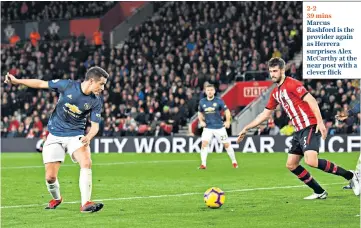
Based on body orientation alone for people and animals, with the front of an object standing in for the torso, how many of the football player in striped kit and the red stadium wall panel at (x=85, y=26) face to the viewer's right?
0

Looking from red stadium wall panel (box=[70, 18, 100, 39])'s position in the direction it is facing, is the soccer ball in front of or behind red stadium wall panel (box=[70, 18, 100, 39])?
in front

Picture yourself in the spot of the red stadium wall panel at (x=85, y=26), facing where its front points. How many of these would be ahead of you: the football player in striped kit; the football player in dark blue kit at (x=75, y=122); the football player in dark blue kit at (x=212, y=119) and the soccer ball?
4

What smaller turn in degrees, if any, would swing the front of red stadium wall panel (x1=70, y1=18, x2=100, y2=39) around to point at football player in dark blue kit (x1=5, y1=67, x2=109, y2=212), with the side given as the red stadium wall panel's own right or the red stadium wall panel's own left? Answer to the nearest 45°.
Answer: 0° — it already faces them

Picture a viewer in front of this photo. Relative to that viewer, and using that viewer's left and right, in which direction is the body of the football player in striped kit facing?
facing the viewer and to the left of the viewer

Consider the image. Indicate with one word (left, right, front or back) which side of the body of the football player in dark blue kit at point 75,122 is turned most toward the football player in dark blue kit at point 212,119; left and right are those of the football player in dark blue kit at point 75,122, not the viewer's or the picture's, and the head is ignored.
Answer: left

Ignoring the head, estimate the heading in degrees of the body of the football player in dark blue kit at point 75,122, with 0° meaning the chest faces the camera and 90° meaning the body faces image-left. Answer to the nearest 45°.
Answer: approximately 315°

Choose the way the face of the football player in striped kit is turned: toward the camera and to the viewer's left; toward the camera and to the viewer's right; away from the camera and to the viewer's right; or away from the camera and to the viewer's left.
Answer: toward the camera and to the viewer's left

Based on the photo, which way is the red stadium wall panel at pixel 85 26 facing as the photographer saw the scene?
facing the viewer

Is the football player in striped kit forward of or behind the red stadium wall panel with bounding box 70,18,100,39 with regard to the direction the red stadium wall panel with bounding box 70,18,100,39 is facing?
forward

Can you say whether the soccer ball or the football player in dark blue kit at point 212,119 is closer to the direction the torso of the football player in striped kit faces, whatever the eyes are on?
the soccer ball

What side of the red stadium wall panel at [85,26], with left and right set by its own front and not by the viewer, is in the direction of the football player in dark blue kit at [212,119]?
front

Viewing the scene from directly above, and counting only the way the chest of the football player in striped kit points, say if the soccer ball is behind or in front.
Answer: in front
